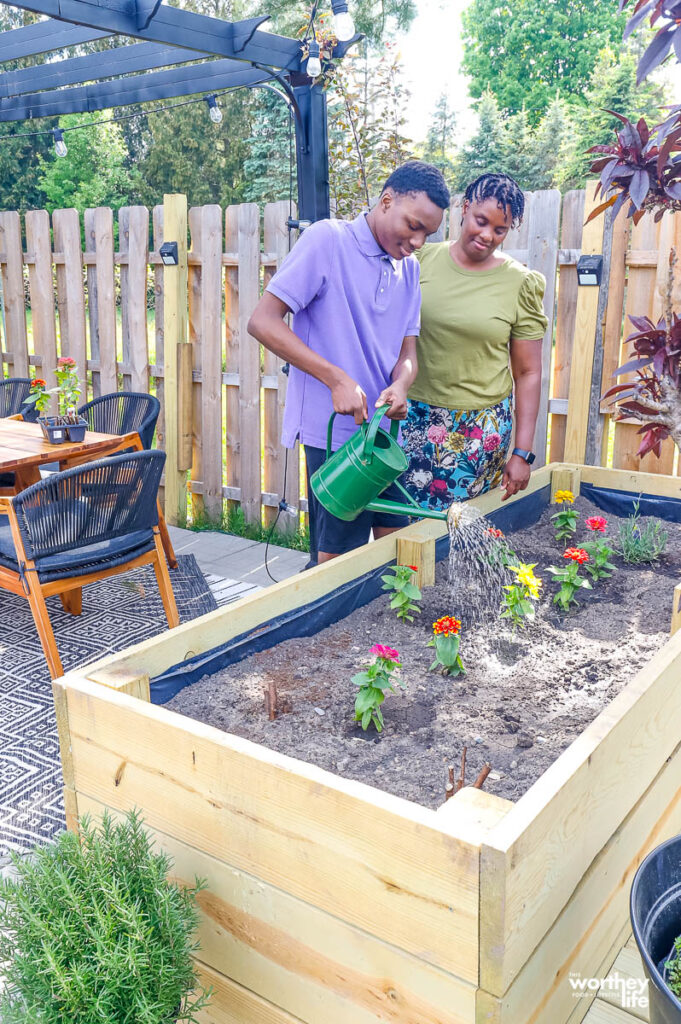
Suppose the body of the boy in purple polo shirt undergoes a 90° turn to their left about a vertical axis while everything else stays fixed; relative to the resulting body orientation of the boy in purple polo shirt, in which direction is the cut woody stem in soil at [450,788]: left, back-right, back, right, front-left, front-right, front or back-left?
back-right

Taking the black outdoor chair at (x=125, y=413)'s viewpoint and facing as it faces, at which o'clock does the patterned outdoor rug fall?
The patterned outdoor rug is roughly at 11 o'clock from the black outdoor chair.

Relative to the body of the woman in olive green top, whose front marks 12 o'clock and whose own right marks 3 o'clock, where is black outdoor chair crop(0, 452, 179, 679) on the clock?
The black outdoor chair is roughly at 3 o'clock from the woman in olive green top.

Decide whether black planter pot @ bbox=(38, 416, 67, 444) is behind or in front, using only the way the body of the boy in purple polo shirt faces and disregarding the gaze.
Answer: behind

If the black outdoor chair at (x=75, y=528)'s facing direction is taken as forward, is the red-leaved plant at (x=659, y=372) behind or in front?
behind

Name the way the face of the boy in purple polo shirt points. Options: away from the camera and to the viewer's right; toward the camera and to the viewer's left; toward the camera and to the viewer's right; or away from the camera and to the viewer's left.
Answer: toward the camera and to the viewer's right

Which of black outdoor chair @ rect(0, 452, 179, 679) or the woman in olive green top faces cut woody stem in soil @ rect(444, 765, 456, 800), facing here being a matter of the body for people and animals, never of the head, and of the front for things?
the woman in olive green top

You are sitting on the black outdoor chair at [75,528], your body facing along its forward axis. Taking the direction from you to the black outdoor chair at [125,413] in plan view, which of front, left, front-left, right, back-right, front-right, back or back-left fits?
front-right

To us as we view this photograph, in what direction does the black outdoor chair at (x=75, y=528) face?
facing away from the viewer and to the left of the viewer

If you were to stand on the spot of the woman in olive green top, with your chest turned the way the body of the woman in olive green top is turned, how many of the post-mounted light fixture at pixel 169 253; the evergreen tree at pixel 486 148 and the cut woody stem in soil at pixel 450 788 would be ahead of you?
1

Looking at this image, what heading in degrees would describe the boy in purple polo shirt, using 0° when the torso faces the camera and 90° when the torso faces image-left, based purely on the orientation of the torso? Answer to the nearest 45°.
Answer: approximately 315°

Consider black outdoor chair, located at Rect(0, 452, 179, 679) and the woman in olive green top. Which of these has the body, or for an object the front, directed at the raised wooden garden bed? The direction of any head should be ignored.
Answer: the woman in olive green top
